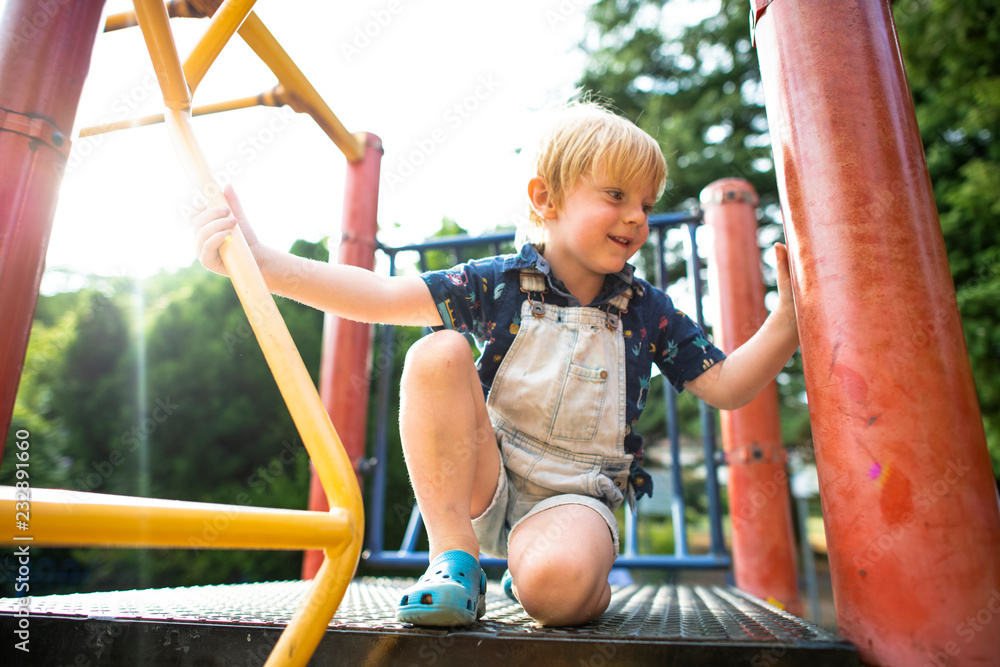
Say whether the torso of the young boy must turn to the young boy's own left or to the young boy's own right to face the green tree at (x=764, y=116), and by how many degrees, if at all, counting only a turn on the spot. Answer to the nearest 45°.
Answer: approximately 135° to the young boy's own left

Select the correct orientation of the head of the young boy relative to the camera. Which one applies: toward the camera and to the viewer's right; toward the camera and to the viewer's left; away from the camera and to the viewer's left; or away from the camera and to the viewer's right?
toward the camera and to the viewer's right

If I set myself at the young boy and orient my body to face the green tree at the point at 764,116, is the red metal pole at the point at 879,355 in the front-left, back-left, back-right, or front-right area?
back-right

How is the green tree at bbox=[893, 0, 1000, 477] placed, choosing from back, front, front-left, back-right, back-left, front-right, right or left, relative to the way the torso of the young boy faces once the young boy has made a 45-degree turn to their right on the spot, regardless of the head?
back

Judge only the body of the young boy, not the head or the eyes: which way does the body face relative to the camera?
toward the camera

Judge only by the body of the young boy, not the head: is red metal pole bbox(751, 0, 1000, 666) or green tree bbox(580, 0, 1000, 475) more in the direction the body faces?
the red metal pole

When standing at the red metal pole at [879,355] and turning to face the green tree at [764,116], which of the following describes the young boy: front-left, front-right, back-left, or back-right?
front-left
